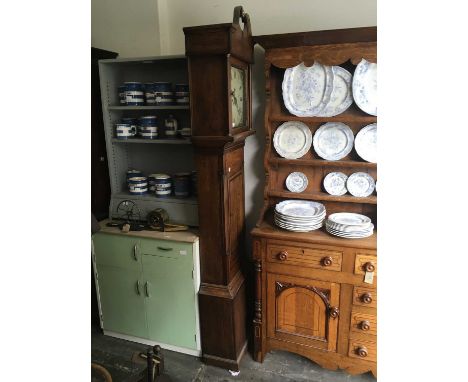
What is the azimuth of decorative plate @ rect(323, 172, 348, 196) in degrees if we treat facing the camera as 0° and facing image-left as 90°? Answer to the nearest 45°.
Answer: approximately 0°

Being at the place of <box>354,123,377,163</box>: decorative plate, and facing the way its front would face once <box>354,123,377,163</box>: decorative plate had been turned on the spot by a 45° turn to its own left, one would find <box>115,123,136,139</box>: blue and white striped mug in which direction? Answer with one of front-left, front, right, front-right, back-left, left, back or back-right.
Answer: back-right

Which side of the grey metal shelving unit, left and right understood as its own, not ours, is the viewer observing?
front

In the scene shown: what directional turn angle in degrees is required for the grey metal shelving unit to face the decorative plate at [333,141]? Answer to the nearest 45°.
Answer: approximately 45° to its left

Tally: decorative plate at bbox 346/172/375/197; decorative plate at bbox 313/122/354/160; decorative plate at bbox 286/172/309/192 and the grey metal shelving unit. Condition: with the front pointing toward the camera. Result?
4

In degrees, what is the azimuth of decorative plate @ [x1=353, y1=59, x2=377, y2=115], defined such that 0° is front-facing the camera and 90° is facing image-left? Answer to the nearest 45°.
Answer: approximately 0°

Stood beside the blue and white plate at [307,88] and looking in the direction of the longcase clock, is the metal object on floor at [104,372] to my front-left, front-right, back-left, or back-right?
front-left

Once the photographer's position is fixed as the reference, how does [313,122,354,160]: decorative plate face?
facing the viewer

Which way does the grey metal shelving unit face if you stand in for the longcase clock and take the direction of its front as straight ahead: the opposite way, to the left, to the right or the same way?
to the right

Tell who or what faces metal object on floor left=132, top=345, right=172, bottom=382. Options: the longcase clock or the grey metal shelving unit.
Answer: the grey metal shelving unit
